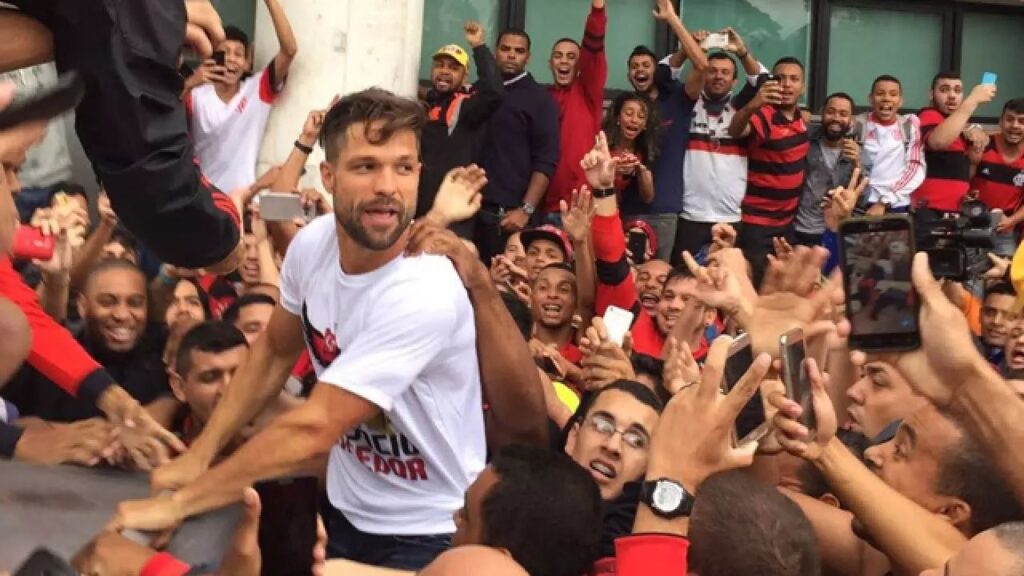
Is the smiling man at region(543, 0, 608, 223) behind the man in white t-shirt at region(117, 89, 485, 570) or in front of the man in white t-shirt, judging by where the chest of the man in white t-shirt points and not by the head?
behind

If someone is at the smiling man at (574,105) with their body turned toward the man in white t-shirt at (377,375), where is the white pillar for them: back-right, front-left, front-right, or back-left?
front-right

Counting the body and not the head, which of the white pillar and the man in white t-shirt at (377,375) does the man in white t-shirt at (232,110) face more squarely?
the man in white t-shirt

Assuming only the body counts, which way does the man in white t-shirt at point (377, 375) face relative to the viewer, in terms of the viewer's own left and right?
facing the viewer and to the left of the viewer

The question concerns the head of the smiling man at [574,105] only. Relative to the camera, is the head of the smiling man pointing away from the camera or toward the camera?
toward the camera

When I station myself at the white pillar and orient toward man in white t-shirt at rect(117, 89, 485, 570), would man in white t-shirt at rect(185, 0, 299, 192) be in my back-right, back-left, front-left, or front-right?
front-right

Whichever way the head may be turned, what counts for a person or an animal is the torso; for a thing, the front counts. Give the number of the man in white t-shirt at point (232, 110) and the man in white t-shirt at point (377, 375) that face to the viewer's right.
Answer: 0

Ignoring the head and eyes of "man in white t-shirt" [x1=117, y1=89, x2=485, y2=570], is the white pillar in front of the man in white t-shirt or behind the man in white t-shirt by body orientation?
behind

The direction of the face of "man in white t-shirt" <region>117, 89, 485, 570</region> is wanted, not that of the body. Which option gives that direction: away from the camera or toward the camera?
toward the camera

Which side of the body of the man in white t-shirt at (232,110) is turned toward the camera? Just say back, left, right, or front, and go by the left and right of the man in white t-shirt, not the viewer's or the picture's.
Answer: front

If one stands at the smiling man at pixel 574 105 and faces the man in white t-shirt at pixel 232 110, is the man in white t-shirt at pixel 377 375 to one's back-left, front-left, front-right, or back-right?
front-left

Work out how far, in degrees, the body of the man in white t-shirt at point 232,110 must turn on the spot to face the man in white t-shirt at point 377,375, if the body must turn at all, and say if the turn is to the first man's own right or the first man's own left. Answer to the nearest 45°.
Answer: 0° — they already face them

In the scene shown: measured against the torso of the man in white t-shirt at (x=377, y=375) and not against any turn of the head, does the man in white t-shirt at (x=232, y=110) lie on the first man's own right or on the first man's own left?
on the first man's own right
